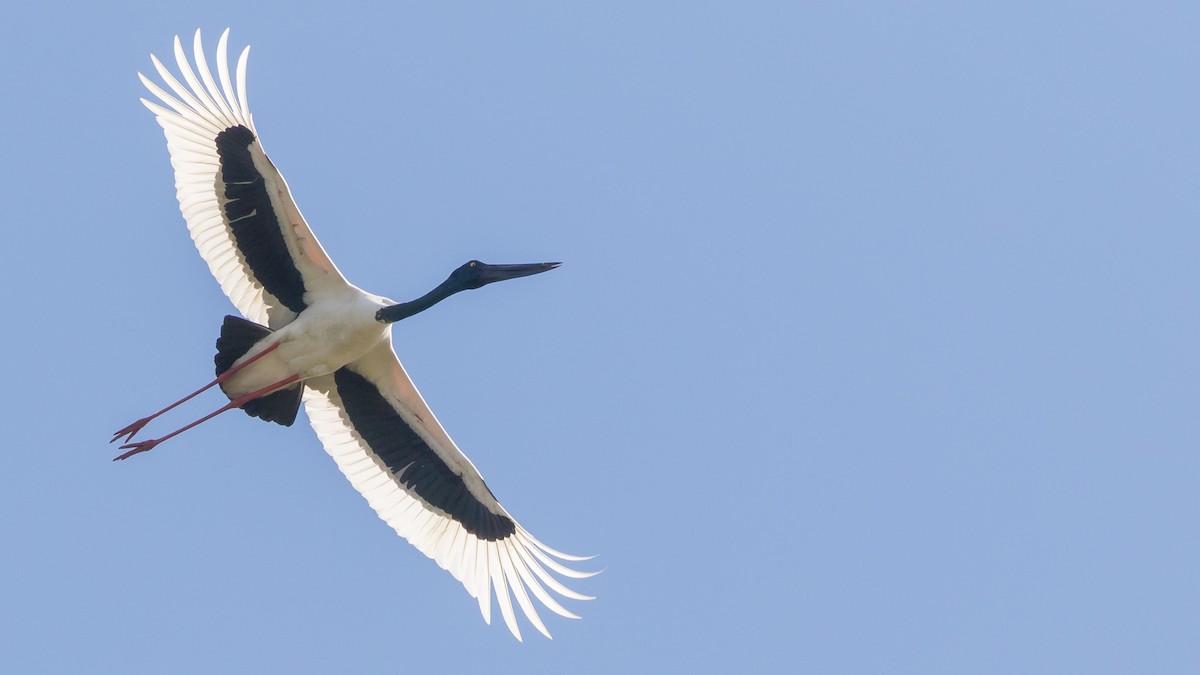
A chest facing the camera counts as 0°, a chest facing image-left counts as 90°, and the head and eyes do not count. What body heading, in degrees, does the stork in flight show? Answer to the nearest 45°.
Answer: approximately 270°
